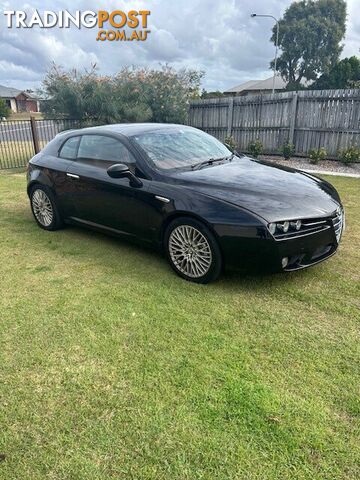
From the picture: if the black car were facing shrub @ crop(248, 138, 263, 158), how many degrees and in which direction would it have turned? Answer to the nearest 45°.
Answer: approximately 135° to its left

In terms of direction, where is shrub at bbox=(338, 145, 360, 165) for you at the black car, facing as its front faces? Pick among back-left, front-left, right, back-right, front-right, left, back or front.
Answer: left

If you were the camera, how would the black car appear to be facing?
facing the viewer and to the right of the viewer

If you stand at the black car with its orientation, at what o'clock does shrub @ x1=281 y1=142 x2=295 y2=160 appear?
The shrub is roughly at 8 o'clock from the black car.

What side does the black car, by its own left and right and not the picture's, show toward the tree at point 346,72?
left

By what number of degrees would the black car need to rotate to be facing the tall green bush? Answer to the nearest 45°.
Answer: approximately 135° to its left

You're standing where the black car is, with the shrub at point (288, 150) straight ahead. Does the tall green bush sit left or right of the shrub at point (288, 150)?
left

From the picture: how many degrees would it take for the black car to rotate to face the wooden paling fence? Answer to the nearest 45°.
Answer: approximately 135° to its left

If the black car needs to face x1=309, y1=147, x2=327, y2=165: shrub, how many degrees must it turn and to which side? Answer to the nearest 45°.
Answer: approximately 90° to its left
